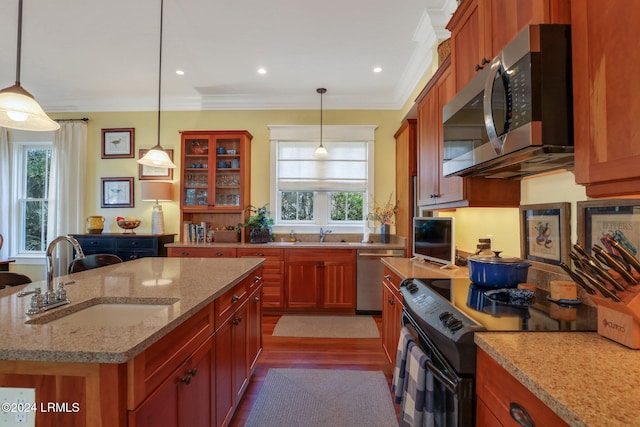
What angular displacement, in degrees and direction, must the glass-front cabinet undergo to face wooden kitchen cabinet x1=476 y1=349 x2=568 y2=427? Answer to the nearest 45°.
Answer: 0° — it already faces it

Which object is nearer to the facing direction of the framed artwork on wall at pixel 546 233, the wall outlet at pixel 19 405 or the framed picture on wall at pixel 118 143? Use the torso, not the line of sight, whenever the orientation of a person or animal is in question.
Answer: the wall outlet

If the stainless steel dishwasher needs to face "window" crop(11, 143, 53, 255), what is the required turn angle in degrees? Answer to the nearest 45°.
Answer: approximately 90° to its right

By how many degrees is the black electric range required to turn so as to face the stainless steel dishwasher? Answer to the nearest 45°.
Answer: approximately 90° to its right

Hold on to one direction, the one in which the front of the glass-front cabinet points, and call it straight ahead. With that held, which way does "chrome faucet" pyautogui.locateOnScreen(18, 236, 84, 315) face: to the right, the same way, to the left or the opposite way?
to the left
